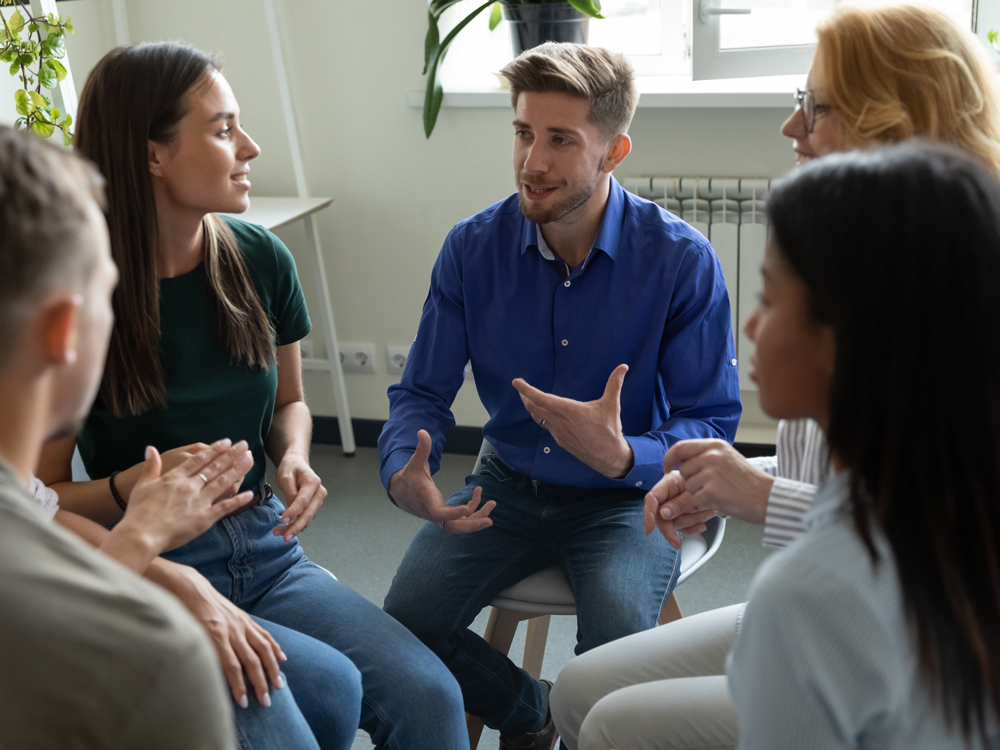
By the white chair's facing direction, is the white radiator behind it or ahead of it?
behind

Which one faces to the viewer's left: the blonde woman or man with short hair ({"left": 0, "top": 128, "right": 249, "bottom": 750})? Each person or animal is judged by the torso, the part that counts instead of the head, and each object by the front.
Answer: the blonde woman

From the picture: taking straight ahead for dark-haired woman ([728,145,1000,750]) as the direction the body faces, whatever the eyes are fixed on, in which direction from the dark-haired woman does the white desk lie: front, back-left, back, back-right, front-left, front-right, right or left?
front

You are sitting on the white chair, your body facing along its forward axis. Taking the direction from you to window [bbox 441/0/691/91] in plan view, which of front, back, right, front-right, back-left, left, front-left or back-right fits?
back

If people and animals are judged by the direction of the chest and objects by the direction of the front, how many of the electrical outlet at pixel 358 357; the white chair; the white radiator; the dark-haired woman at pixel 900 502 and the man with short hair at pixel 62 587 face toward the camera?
3

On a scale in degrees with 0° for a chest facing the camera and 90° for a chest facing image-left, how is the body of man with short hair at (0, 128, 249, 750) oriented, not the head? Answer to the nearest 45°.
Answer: approximately 225°

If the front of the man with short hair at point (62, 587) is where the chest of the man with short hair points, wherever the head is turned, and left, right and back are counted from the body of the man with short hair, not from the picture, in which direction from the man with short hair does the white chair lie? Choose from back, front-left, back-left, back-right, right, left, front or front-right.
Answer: front

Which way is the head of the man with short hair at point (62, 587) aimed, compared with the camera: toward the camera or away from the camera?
away from the camera

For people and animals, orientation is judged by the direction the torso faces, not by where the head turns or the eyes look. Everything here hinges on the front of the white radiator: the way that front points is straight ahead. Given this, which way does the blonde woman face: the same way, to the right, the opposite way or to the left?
to the right

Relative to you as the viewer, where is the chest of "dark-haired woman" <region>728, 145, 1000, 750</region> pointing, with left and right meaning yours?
facing away from the viewer and to the left of the viewer

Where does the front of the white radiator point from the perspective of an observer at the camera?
facing the viewer

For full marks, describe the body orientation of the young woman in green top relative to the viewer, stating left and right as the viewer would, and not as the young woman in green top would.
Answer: facing the viewer and to the right of the viewer
